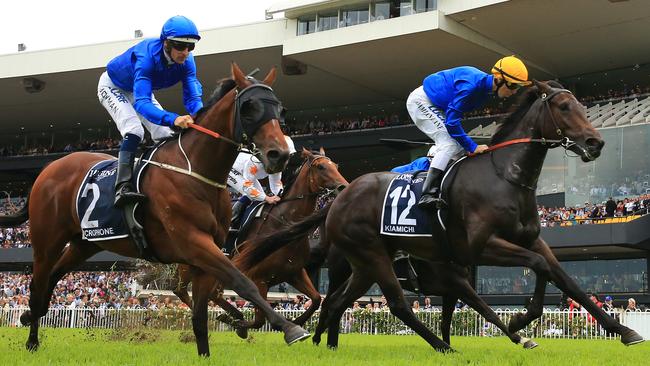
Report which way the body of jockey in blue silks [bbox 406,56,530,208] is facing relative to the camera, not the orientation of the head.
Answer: to the viewer's right

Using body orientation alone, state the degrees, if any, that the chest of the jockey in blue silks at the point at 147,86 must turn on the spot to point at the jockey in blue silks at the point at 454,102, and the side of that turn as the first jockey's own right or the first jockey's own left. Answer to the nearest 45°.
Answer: approximately 45° to the first jockey's own left

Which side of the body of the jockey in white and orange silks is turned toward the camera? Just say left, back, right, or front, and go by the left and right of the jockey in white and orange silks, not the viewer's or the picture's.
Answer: right

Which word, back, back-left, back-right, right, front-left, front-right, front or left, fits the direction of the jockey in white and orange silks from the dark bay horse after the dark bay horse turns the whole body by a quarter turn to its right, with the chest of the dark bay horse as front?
back-right

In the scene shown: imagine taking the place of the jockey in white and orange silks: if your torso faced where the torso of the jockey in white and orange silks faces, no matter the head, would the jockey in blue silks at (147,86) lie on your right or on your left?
on your right

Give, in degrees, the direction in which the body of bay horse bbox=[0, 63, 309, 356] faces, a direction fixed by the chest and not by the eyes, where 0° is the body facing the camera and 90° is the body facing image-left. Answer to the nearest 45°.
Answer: approximately 315°

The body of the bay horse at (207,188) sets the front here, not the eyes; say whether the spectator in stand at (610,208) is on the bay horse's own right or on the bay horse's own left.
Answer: on the bay horse's own left

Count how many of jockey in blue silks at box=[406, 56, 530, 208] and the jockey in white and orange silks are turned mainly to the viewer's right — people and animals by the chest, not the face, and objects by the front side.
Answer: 2

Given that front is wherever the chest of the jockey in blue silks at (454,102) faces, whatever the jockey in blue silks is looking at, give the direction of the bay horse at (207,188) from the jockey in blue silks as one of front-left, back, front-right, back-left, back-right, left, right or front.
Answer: back-right

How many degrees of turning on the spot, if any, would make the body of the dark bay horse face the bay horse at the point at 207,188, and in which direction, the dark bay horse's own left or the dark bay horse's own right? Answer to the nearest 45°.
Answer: approximately 135° to the dark bay horse's own right

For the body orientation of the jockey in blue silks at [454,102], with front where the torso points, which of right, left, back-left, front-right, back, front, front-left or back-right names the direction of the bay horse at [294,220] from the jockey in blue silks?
back-left
